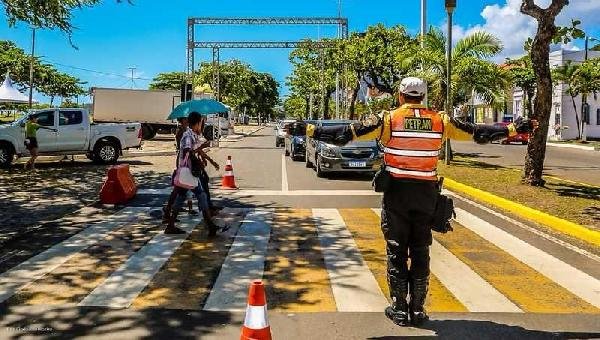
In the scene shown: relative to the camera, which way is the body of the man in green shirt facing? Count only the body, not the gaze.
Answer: to the viewer's right

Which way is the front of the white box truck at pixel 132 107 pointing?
to the viewer's right

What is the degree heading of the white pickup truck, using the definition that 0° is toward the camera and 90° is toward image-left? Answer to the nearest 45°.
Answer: approximately 90°

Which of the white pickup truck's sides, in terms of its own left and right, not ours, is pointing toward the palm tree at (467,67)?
back

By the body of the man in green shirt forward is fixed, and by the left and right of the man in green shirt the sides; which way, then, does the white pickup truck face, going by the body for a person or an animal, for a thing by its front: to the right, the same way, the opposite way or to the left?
the opposite way

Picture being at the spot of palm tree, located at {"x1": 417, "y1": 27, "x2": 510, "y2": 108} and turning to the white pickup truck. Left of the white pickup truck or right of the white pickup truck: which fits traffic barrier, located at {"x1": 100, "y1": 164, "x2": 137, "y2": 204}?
left

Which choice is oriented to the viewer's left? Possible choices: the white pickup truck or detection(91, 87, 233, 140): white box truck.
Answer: the white pickup truck

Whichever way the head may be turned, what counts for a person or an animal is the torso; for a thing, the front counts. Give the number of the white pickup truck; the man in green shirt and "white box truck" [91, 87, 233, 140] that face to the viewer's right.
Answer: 2

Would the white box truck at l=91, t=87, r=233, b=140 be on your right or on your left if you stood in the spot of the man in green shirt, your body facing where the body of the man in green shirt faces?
on your left

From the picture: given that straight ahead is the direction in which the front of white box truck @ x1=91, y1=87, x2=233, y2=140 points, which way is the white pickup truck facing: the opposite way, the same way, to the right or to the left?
the opposite way
